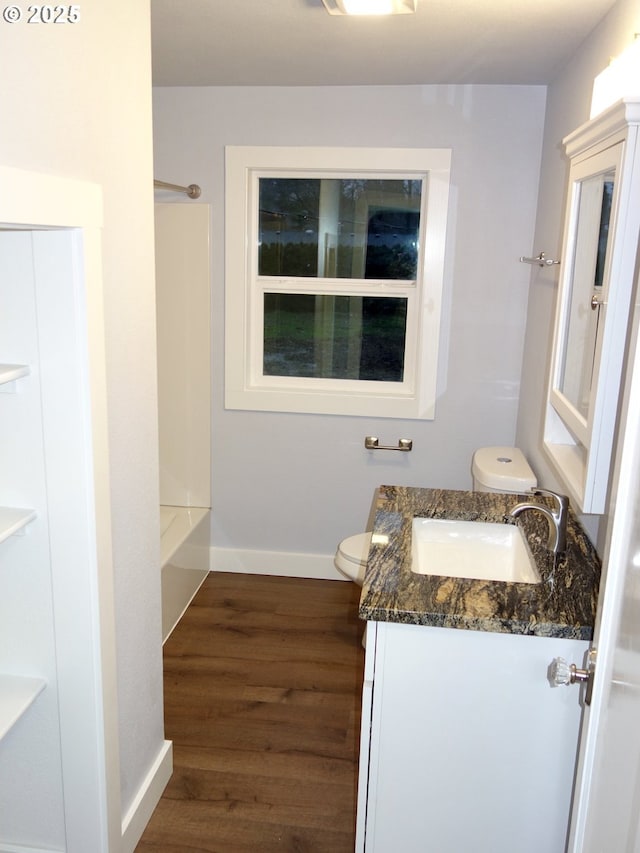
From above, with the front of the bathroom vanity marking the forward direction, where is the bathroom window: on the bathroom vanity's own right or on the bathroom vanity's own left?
on the bathroom vanity's own right

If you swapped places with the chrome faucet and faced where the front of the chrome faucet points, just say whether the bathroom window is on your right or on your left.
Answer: on your right

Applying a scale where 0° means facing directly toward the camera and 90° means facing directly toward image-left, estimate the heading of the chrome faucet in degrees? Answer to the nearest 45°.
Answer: approximately 90°

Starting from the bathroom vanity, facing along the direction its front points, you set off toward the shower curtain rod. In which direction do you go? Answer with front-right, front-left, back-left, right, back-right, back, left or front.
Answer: front-right

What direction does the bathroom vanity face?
to the viewer's left

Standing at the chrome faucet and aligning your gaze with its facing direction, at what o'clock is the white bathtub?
The white bathtub is roughly at 1 o'clock from the chrome faucet.
